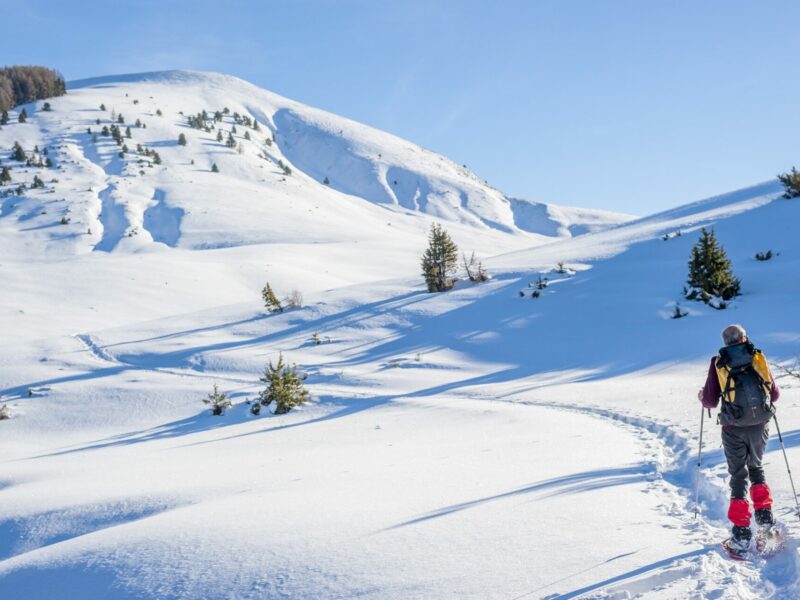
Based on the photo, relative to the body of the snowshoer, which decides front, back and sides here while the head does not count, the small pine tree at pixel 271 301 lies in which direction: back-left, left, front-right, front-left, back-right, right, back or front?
front-left

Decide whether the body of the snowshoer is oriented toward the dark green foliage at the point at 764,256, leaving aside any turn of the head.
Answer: yes

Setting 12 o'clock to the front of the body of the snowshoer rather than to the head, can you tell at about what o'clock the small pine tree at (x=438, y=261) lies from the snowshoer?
The small pine tree is roughly at 11 o'clock from the snowshoer.

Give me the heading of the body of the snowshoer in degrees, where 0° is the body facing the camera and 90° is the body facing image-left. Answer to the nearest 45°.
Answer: approximately 180°

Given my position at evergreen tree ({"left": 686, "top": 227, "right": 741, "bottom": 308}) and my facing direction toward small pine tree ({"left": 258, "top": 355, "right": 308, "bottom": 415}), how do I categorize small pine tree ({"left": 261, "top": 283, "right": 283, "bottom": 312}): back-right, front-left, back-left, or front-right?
front-right

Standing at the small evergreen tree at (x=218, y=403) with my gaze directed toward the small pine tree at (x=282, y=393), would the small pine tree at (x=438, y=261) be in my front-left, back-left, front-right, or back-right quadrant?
front-left

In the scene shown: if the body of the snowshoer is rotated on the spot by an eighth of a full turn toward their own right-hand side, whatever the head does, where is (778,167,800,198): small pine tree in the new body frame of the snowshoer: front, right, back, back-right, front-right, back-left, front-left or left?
front-left

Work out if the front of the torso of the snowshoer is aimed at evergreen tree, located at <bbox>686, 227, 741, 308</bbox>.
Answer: yes

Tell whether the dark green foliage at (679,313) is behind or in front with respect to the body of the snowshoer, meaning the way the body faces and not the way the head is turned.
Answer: in front

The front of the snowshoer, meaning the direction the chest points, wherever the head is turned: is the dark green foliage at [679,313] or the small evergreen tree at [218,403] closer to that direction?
the dark green foliage

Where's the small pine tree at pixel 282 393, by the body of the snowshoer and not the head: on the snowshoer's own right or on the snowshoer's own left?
on the snowshoer's own left

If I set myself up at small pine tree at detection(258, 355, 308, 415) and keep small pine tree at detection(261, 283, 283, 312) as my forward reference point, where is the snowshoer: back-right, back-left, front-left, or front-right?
back-right

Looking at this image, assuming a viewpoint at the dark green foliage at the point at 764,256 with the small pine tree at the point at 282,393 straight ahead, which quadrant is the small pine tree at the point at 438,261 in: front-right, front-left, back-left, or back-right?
front-right
